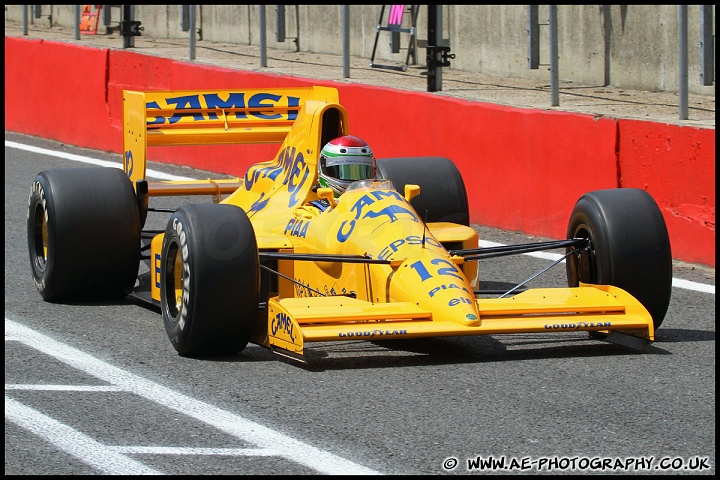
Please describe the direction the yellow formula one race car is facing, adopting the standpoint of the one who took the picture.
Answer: facing the viewer and to the right of the viewer
